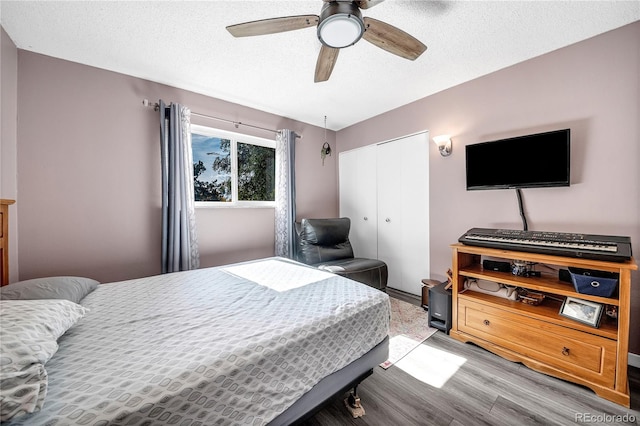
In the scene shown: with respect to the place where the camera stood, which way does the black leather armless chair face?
facing the viewer and to the right of the viewer

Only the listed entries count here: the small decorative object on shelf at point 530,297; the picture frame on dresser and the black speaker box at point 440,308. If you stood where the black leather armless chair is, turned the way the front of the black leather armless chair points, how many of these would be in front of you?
3

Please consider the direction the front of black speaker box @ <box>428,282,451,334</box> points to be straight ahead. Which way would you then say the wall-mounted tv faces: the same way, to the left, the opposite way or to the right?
the same way

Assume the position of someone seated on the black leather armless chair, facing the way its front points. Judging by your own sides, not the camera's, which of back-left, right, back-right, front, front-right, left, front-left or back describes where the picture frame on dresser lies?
front

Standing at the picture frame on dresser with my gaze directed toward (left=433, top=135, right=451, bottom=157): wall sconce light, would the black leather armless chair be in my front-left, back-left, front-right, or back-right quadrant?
front-left

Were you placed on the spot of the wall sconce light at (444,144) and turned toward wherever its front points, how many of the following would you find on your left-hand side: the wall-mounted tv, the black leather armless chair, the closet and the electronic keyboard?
2

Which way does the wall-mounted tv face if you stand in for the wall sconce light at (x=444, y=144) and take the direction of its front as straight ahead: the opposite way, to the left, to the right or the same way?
the same way

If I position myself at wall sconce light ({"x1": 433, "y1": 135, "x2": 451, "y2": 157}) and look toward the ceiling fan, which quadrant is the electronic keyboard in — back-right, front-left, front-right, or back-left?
front-left

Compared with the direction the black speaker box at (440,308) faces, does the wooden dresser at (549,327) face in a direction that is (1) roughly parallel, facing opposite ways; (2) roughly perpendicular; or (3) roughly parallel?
roughly parallel

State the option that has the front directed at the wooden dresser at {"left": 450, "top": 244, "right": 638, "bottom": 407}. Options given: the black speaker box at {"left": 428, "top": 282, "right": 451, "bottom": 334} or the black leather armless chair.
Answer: the black leather armless chair

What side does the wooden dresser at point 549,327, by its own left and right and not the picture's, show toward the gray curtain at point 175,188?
front

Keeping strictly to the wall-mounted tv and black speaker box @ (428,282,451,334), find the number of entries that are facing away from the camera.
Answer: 0

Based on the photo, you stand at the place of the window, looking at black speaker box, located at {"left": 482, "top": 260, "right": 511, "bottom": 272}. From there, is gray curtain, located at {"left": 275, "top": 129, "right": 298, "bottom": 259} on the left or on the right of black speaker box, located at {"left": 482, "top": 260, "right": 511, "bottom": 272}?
left

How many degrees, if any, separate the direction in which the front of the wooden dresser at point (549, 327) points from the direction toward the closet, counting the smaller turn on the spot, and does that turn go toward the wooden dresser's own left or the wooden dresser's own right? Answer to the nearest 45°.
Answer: approximately 90° to the wooden dresser's own right

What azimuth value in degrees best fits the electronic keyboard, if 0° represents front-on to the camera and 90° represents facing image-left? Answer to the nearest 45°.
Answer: approximately 45°

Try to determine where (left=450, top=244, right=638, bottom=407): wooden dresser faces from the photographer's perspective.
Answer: facing the viewer and to the left of the viewer

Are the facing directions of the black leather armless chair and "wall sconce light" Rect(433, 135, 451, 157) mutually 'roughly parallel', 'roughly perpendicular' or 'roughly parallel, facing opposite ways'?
roughly perpendicular

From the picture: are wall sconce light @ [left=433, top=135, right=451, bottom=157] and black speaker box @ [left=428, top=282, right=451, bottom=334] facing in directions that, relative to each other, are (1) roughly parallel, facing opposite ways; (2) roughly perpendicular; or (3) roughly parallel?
roughly parallel

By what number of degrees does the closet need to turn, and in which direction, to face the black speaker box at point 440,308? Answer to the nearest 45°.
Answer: approximately 45° to its left
